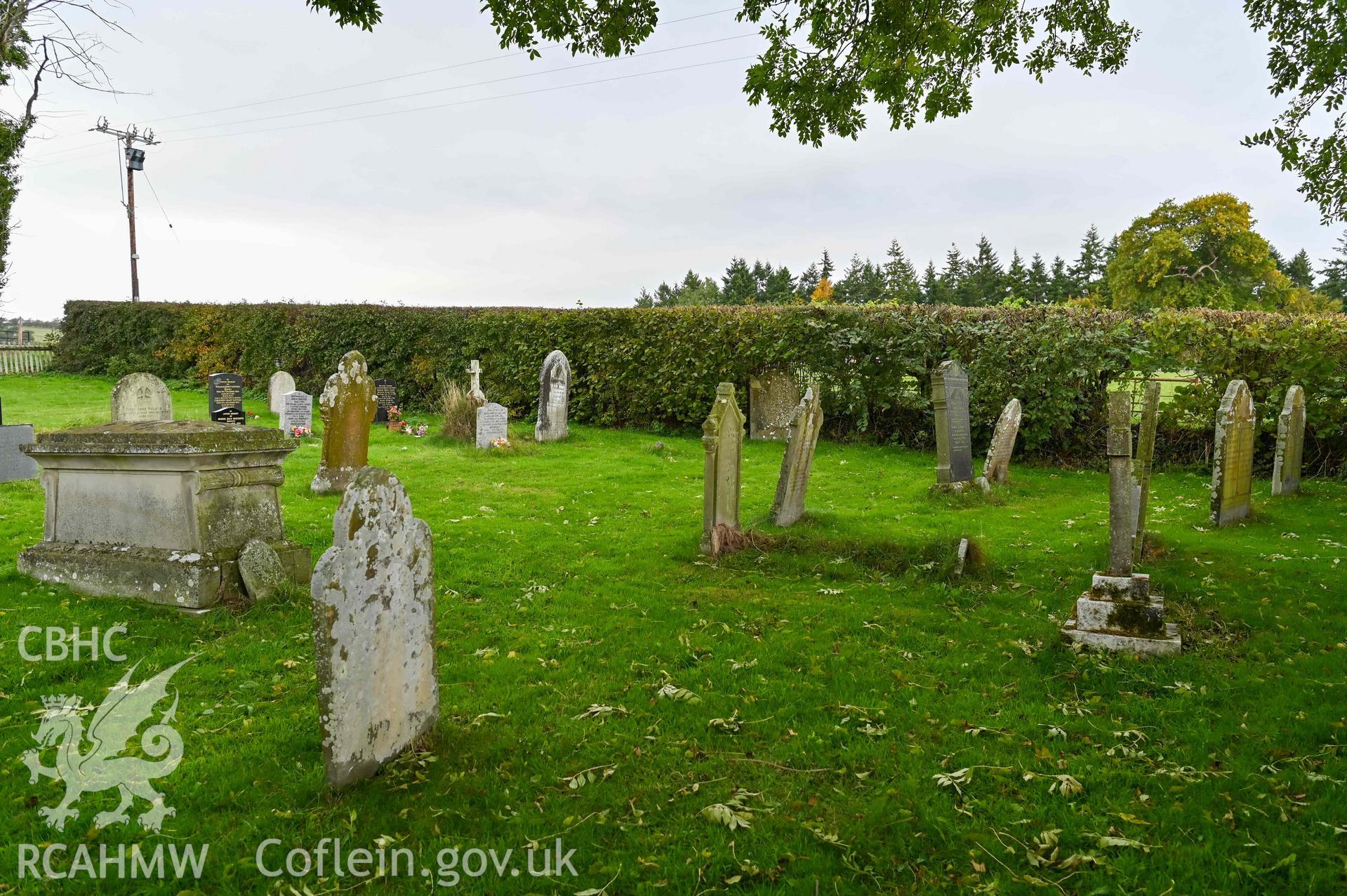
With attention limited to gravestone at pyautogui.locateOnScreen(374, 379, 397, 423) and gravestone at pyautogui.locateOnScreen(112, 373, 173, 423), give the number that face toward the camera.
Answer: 2

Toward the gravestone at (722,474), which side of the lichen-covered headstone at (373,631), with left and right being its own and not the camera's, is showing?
left

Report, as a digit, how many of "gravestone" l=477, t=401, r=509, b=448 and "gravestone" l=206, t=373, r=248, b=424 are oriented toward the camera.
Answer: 2

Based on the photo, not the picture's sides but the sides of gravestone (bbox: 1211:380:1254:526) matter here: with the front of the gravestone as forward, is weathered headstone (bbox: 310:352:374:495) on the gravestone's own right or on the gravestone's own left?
on the gravestone's own right

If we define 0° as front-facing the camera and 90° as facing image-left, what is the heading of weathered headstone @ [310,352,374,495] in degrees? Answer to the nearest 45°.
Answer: approximately 315°

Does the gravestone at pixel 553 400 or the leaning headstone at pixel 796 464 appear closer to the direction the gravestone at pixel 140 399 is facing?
the leaning headstone
